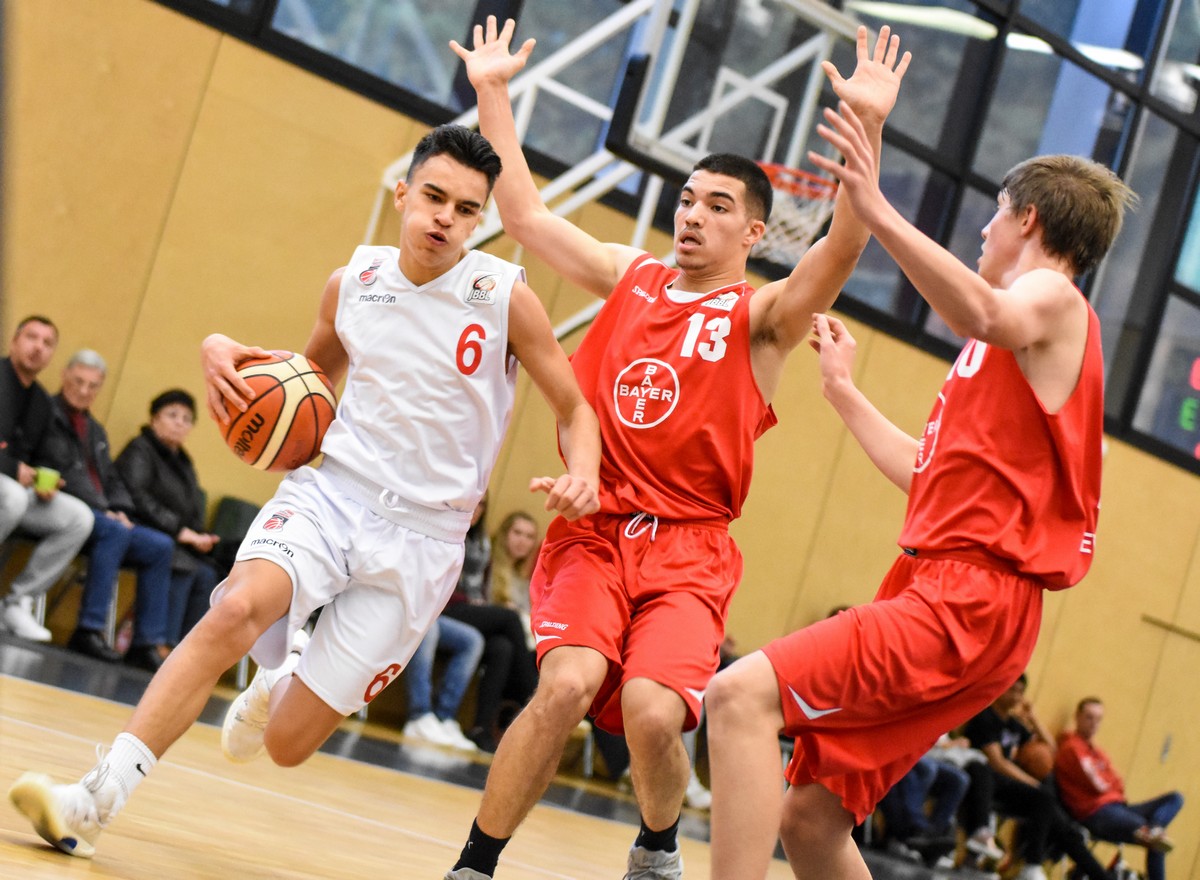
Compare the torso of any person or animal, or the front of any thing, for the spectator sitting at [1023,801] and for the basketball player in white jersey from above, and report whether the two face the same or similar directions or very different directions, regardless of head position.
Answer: same or similar directions

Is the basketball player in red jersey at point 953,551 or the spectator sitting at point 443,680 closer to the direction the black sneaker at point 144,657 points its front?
the basketball player in red jersey

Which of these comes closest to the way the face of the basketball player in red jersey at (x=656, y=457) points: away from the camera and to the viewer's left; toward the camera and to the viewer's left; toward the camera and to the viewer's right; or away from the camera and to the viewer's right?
toward the camera and to the viewer's left

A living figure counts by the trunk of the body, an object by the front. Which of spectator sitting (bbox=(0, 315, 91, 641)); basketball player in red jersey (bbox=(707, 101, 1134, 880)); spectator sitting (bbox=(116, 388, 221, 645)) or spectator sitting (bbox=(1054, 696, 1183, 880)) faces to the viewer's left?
the basketball player in red jersey

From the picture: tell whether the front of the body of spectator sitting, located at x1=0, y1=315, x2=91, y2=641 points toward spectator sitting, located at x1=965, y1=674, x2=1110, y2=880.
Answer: no

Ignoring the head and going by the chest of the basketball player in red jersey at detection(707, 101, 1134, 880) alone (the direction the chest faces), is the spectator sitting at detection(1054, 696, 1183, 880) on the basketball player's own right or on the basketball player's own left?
on the basketball player's own right

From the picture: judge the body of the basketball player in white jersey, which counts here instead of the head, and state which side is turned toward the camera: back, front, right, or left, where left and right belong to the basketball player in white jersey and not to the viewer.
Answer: front

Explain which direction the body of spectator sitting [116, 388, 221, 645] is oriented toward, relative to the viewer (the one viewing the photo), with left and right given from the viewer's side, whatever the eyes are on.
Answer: facing the viewer and to the right of the viewer

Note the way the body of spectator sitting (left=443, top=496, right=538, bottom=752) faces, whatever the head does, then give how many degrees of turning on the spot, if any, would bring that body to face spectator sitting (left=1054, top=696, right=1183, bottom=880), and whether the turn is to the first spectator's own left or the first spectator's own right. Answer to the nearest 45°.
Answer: approximately 90° to the first spectator's own left

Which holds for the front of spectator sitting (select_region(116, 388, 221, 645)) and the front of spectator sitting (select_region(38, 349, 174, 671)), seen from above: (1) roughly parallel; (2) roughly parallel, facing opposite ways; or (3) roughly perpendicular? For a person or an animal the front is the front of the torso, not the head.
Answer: roughly parallel

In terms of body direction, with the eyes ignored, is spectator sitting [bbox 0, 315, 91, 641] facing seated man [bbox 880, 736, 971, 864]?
no

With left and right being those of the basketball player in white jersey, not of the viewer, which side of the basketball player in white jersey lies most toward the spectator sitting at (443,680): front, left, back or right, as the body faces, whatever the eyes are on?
back

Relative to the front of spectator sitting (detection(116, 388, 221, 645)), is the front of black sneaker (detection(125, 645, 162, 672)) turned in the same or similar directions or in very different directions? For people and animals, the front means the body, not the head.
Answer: same or similar directions

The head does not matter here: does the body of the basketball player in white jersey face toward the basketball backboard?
no

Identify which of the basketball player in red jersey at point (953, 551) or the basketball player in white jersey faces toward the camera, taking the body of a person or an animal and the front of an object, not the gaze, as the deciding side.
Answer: the basketball player in white jersey
